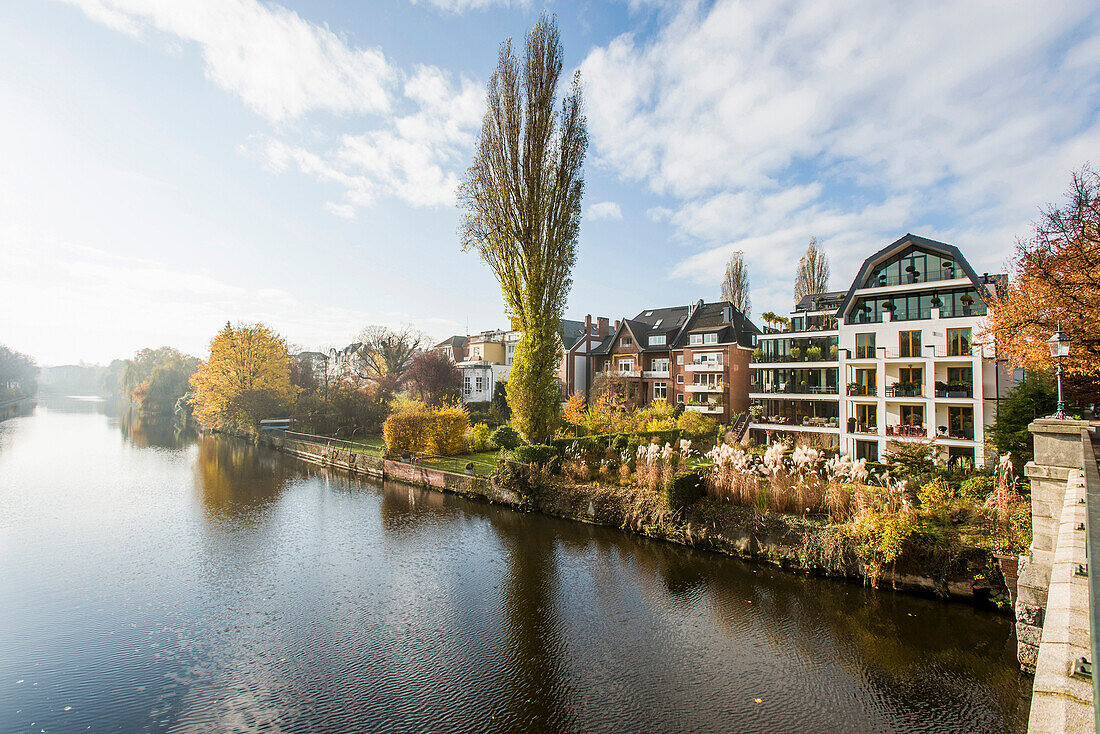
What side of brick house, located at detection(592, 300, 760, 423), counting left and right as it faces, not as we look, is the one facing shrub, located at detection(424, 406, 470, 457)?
front

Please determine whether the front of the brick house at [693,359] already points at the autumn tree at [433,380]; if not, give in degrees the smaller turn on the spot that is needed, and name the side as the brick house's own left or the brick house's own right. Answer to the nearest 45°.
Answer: approximately 45° to the brick house's own right

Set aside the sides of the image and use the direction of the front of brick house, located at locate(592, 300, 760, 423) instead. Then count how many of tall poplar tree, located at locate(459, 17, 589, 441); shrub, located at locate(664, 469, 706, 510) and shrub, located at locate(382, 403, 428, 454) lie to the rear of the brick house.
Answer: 0

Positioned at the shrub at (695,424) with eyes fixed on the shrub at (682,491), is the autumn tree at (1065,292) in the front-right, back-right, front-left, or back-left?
front-left

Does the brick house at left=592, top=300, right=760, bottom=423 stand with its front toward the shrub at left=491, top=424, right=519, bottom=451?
yes

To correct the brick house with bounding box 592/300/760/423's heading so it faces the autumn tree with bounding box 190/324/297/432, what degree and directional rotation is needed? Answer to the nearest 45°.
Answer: approximately 45° to its right

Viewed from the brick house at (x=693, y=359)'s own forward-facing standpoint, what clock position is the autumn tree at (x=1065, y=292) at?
The autumn tree is roughly at 10 o'clock from the brick house.

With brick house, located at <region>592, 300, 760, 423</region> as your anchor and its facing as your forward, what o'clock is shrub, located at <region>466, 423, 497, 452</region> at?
The shrub is roughly at 12 o'clock from the brick house.

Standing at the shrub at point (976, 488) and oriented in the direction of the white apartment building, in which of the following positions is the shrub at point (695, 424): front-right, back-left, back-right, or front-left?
front-left

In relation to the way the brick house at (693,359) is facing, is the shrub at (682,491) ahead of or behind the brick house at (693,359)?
ahead

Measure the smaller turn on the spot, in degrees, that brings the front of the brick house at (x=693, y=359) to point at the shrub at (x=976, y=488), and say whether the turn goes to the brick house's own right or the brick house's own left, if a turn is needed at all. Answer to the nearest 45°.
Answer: approximately 45° to the brick house's own left

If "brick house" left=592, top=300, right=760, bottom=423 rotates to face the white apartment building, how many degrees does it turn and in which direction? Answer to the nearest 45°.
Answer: approximately 90° to its left

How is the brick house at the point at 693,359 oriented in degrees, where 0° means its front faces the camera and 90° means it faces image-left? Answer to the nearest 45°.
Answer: approximately 45°

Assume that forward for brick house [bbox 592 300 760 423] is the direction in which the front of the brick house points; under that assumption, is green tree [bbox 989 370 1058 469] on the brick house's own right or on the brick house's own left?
on the brick house's own left

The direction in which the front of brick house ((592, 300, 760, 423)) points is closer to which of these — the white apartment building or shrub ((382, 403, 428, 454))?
the shrub
